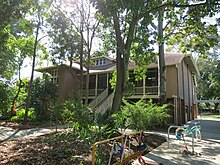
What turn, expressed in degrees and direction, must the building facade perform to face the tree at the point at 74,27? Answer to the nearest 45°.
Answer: approximately 45° to its right

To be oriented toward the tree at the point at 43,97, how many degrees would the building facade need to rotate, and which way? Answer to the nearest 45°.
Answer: approximately 90° to its right

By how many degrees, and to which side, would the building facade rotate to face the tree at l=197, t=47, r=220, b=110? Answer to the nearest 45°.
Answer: approximately 135° to its left

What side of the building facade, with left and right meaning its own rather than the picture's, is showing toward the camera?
front
